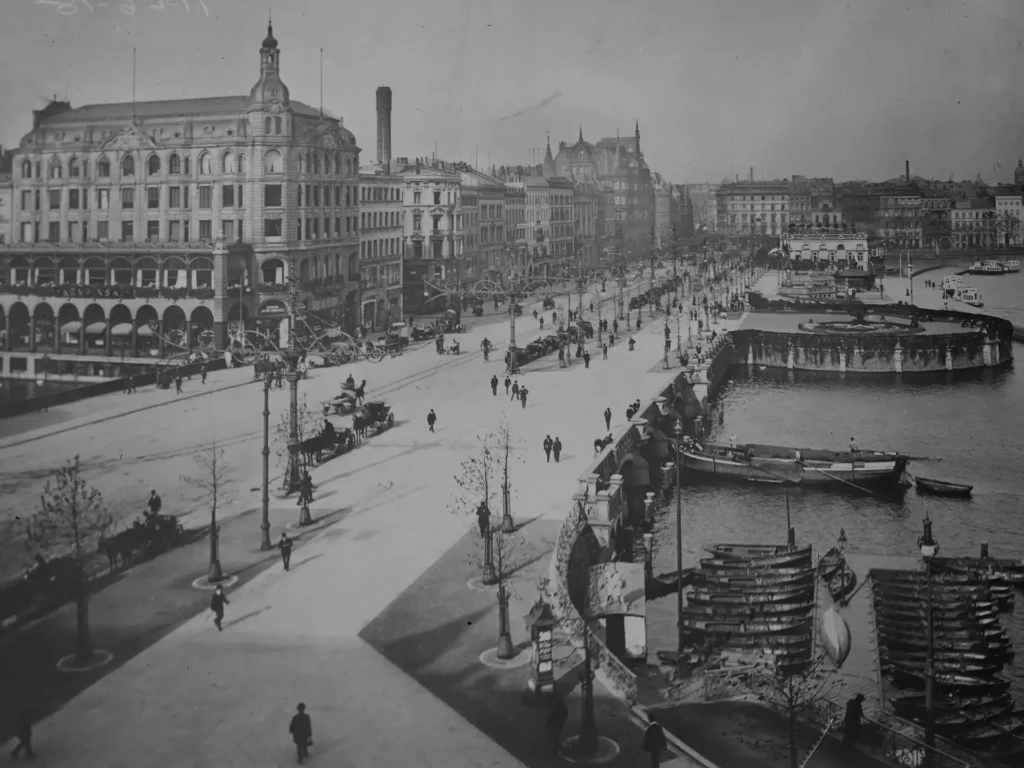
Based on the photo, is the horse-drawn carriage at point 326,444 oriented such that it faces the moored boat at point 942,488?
no

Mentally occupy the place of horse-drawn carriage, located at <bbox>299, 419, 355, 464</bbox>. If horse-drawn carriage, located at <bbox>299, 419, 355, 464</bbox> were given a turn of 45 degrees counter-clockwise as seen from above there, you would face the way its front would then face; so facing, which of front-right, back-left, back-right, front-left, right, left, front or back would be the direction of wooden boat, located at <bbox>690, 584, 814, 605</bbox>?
front-left

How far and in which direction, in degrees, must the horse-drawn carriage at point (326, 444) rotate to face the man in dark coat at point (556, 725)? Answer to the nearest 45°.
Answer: approximately 45° to its left

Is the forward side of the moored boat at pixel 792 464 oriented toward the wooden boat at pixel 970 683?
no

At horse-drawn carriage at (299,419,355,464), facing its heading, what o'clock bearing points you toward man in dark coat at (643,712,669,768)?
The man in dark coat is roughly at 10 o'clock from the horse-drawn carriage.

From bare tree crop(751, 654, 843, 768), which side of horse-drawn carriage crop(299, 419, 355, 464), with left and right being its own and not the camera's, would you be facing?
left

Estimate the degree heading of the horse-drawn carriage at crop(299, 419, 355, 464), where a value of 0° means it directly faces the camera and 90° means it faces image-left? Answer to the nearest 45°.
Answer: approximately 45°

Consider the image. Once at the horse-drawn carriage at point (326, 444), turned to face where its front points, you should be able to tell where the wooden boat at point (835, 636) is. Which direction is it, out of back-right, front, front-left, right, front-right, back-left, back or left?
left

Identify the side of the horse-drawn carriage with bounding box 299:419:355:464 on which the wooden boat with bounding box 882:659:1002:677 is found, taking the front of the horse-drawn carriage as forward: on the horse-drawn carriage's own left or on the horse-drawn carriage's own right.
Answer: on the horse-drawn carriage's own left

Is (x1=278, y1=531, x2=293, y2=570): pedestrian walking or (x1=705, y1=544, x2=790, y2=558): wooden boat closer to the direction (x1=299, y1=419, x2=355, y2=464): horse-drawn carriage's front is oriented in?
the pedestrian walking

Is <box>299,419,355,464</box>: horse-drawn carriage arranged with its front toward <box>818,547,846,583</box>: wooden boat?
no

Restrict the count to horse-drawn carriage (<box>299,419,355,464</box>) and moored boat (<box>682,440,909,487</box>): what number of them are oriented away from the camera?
0

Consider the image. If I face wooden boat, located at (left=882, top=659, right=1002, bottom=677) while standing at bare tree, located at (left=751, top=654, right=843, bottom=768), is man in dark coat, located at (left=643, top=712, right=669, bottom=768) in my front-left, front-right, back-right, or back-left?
back-left
